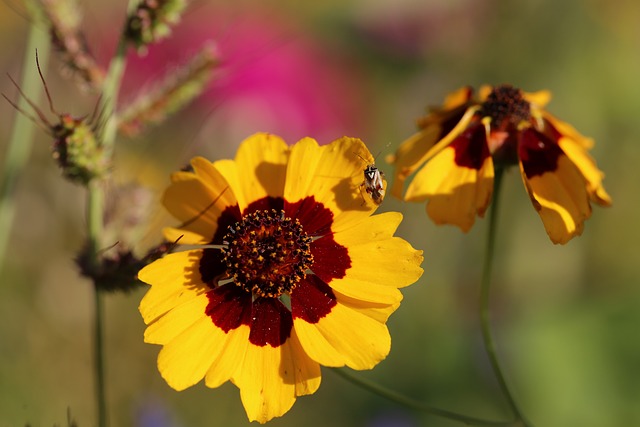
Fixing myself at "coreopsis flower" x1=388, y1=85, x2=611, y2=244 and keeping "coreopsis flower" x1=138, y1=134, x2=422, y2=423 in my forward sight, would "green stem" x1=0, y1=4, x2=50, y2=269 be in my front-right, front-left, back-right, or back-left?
front-right

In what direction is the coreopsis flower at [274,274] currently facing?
toward the camera

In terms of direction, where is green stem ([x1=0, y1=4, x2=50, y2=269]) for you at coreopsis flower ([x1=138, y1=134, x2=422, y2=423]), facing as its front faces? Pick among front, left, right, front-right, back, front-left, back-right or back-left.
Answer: back-right

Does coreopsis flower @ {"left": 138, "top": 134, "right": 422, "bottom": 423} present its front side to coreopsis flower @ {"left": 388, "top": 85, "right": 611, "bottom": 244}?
no
